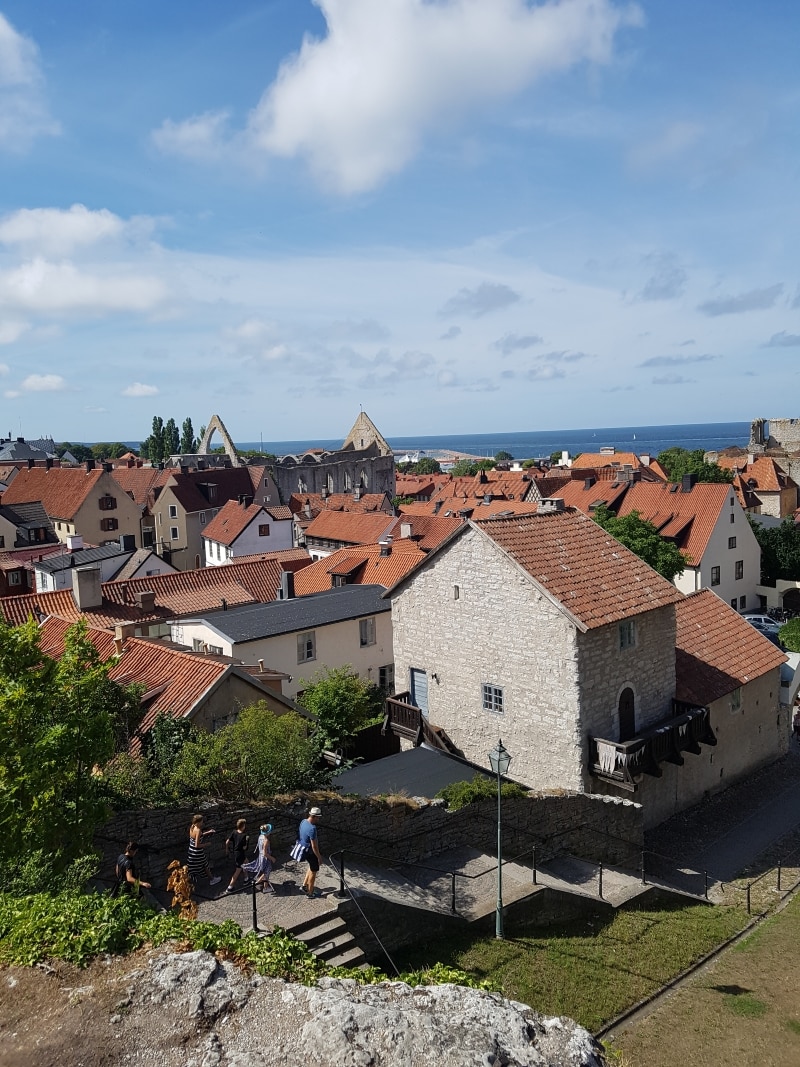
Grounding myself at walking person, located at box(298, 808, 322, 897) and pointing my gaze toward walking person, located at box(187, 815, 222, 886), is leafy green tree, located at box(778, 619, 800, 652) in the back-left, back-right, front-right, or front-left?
back-right

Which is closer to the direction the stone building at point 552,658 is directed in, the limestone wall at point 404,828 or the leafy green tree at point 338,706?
the limestone wall

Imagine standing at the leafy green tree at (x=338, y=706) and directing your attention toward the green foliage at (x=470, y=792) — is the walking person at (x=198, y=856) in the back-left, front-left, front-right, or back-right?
front-right
